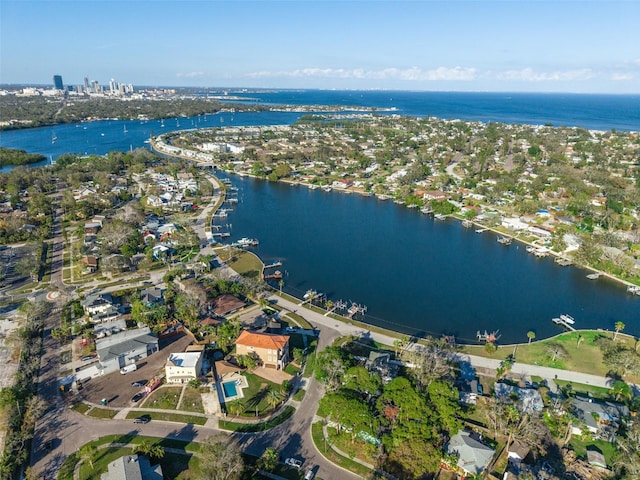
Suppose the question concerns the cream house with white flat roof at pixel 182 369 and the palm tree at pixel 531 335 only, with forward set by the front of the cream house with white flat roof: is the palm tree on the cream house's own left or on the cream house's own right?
on the cream house's own left

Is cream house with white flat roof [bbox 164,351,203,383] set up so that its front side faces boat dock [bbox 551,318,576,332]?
no

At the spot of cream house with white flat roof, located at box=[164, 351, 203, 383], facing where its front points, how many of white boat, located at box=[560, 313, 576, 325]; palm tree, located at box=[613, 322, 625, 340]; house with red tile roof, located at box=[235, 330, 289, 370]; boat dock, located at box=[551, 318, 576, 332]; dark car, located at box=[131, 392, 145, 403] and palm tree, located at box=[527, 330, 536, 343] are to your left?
5

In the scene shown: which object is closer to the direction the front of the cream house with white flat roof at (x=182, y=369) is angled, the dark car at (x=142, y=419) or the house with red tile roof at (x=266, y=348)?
the dark car

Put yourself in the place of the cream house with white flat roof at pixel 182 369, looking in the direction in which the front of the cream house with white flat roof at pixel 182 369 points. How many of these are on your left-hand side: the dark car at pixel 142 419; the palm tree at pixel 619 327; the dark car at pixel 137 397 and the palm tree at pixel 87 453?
1

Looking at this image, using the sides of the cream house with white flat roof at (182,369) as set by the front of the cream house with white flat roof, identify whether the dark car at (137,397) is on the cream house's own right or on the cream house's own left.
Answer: on the cream house's own right

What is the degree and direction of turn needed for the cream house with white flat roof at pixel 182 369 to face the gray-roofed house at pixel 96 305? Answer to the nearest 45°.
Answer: approximately 135° to its right

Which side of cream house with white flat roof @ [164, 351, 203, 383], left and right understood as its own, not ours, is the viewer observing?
front

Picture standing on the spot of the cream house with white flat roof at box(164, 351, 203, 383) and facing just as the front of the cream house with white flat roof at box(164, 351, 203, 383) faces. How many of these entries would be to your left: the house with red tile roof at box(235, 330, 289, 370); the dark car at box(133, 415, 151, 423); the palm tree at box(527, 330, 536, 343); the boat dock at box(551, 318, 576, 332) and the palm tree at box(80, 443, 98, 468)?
3

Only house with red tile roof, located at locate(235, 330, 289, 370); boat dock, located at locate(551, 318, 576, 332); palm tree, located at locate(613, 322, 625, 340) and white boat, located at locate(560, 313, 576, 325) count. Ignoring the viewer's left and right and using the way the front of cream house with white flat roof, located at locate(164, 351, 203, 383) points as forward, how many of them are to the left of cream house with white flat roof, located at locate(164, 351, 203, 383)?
4

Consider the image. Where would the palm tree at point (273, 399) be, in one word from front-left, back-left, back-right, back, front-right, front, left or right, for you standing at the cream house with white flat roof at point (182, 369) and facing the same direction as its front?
front-left

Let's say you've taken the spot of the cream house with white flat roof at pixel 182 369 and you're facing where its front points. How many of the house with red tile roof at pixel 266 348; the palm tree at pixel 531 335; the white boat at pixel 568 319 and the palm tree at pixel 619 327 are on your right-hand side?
0

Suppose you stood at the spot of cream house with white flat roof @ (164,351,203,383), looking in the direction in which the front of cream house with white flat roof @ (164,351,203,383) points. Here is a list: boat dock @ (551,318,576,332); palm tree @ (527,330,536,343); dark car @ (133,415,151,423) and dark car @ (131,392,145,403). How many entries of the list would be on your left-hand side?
2

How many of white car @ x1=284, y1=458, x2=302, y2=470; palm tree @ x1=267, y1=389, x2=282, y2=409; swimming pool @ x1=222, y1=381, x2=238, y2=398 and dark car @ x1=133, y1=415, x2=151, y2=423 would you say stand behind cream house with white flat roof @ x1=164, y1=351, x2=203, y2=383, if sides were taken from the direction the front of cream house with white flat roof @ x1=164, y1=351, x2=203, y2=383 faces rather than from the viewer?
0

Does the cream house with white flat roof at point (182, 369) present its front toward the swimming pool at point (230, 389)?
no

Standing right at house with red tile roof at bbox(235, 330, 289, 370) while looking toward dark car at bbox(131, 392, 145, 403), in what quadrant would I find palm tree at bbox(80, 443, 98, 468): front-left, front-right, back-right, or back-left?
front-left

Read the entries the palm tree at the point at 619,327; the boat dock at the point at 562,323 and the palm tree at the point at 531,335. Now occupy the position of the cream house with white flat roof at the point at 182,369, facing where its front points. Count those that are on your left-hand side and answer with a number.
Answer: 3

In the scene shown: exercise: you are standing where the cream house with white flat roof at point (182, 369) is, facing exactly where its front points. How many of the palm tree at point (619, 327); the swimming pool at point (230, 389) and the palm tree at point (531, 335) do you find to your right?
0
